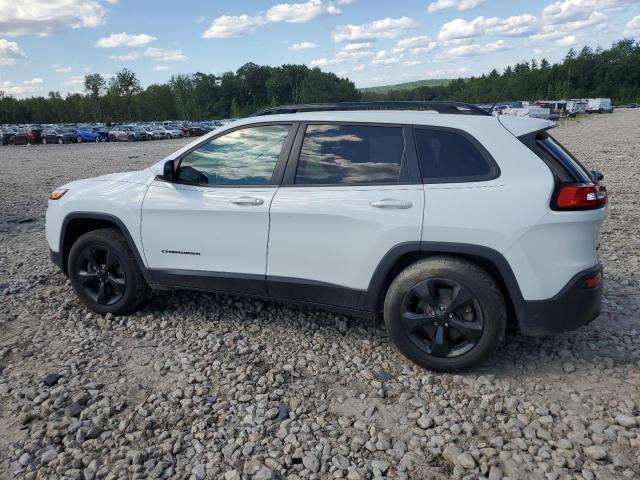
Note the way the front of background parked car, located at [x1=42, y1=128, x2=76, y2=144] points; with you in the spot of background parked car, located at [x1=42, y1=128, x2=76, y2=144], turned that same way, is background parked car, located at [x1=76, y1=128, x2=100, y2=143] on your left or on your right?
on your left

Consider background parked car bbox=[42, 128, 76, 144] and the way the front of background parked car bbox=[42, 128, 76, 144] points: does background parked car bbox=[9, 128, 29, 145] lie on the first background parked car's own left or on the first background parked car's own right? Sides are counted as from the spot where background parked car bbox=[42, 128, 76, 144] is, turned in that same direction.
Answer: on the first background parked car's own right

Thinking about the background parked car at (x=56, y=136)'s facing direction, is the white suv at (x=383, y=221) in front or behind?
in front

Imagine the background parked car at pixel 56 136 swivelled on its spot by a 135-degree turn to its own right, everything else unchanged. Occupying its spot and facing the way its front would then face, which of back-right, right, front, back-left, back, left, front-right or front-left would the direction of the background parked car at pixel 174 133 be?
back

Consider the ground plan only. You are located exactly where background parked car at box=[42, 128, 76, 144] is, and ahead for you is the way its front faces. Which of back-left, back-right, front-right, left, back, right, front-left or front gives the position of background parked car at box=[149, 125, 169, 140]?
front-left

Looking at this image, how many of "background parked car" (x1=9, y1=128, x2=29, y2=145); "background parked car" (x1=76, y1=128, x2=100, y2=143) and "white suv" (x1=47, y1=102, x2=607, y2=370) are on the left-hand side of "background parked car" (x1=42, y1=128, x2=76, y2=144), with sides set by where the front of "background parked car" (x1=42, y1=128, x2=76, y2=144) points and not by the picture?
1

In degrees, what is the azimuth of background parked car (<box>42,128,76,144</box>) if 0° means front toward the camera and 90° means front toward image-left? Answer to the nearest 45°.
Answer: approximately 315°

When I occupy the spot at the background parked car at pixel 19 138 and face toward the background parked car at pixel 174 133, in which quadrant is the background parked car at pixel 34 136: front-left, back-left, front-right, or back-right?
front-left
